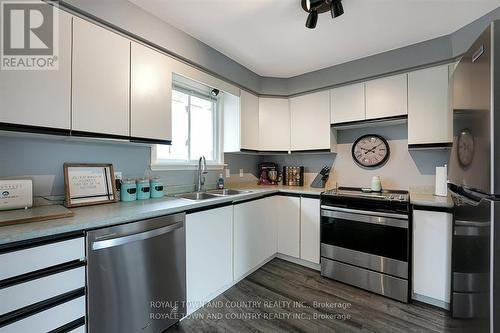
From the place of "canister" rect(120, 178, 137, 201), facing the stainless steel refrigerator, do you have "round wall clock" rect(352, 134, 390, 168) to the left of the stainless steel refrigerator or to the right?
left

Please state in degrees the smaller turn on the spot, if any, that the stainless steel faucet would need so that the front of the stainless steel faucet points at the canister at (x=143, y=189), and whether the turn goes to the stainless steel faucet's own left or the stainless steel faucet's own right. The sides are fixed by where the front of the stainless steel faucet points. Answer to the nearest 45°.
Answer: approximately 90° to the stainless steel faucet's own right

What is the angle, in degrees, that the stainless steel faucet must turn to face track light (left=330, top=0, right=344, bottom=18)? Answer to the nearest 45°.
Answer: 0° — it already faces it

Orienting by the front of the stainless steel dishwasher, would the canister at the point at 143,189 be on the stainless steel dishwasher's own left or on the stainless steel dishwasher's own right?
on the stainless steel dishwasher's own left

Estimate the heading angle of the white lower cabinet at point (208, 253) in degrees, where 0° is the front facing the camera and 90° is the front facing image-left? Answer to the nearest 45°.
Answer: approximately 315°

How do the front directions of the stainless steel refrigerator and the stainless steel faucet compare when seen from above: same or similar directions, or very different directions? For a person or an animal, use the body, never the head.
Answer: very different directions

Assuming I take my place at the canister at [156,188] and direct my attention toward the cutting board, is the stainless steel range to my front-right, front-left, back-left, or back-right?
back-left

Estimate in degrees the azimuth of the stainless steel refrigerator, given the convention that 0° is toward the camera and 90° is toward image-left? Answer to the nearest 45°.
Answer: approximately 90°

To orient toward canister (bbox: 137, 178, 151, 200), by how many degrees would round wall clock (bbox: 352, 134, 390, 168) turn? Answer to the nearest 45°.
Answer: approximately 45° to its right
